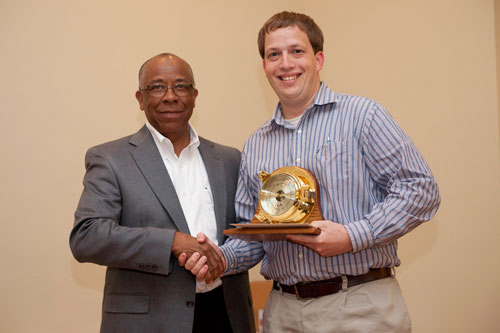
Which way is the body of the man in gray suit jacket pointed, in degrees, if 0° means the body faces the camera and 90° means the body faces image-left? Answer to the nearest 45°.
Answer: approximately 315°

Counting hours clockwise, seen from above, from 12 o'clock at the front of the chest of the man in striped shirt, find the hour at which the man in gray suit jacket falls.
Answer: The man in gray suit jacket is roughly at 2 o'clock from the man in striped shirt.

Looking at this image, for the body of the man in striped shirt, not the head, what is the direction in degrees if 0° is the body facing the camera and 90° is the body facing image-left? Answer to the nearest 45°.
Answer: approximately 45°

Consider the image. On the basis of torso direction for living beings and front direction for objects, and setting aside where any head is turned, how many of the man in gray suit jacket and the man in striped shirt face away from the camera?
0
